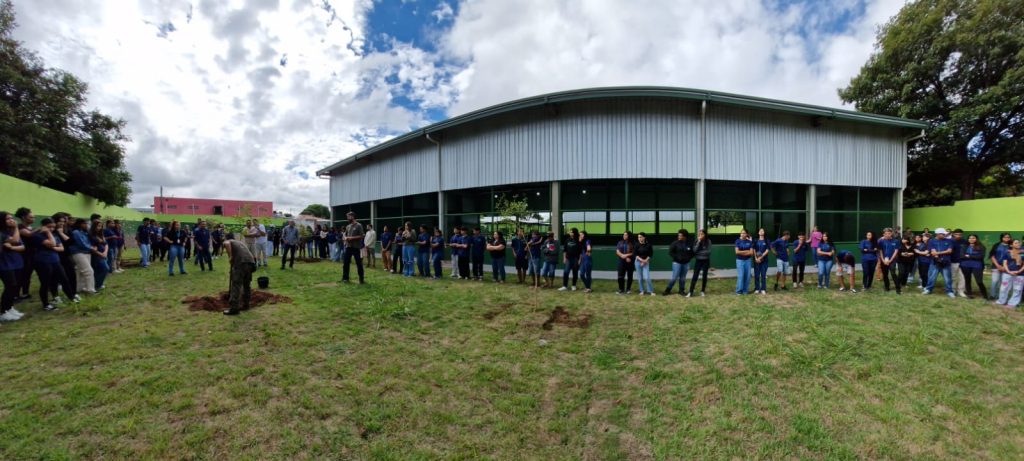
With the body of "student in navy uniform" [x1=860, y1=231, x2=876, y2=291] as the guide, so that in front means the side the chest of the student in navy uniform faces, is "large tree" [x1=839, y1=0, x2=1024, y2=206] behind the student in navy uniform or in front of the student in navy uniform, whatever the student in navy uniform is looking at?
behind

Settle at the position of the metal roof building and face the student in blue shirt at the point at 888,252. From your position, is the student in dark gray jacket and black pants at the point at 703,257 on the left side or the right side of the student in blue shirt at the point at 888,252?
right

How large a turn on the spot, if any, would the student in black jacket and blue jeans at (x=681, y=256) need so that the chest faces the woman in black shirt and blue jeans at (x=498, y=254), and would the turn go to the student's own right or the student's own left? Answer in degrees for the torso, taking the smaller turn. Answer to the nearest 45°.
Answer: approximately 45° to the student's own right

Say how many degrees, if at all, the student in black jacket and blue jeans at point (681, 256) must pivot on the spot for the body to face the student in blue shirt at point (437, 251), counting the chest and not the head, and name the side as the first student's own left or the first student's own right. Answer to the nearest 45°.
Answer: approximately 45° to the first student's own right

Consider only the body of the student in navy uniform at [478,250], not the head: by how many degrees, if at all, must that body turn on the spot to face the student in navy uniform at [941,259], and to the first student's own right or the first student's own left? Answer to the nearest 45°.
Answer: approximately 135° to the first student's own left

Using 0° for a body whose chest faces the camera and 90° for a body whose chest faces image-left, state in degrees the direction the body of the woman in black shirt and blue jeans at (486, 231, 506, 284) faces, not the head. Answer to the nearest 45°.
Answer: approximately 45°

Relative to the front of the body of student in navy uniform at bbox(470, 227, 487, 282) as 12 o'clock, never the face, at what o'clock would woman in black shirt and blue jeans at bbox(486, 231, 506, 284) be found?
woman in black shirt and blue jeans at bbox(486, 231, 506, 284) is roughly at 9 o'clock from student in navy uniform at bbox(470, 227, 487, 282).

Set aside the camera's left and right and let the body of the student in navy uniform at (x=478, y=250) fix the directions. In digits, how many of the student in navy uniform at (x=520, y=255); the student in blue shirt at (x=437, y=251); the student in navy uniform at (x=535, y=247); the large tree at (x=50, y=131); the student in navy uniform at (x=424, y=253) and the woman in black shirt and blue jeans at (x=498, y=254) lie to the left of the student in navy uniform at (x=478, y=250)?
3

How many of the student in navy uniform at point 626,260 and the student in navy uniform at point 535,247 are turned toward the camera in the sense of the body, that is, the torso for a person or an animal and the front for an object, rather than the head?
2

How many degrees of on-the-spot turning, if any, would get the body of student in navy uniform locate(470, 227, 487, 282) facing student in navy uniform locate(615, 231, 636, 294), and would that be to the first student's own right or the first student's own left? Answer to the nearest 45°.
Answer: approximately 90° to the first student's own left
